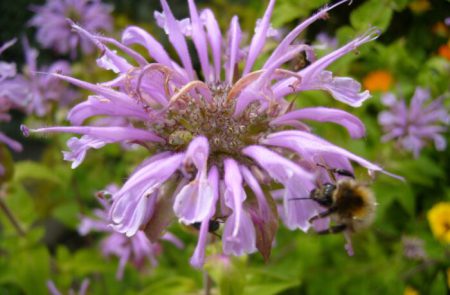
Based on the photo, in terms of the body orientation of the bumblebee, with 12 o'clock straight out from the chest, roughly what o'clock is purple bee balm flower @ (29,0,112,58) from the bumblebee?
The purple bee balm flower is roughly at 2 o'clock from the bumblebee.

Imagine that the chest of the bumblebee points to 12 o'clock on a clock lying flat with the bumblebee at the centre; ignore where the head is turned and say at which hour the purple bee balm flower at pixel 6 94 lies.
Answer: The purple bee balm flower is roughly at 1 o'clock from the bumblebee.

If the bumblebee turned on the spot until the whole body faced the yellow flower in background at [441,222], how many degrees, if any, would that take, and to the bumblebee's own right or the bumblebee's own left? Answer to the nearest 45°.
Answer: approximately 135° to the bumblebee's own right

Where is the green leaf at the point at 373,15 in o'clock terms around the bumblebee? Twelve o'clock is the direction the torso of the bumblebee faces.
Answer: The green leaf is roughly at 4 o'clock from the bumblebee.

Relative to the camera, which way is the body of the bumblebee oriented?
to the viewer's left

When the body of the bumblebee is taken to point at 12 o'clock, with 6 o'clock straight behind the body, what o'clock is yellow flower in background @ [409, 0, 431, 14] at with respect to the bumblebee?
The yellow flower in background is roughly at 4 o'clock from the bumblebee.
